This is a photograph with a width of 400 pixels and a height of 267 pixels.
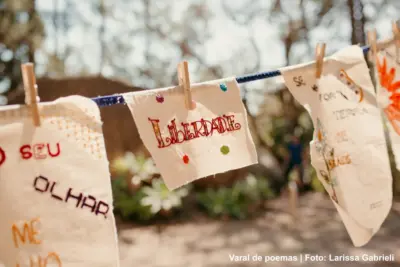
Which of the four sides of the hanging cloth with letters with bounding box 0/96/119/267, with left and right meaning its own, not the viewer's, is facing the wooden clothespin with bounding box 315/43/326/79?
left

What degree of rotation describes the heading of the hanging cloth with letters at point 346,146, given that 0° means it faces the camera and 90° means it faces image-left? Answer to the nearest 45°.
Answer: approximately 0°

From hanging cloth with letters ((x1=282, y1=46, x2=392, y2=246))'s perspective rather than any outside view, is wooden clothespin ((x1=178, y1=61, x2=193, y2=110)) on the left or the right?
on its right

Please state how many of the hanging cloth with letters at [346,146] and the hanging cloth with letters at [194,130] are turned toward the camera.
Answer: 2
